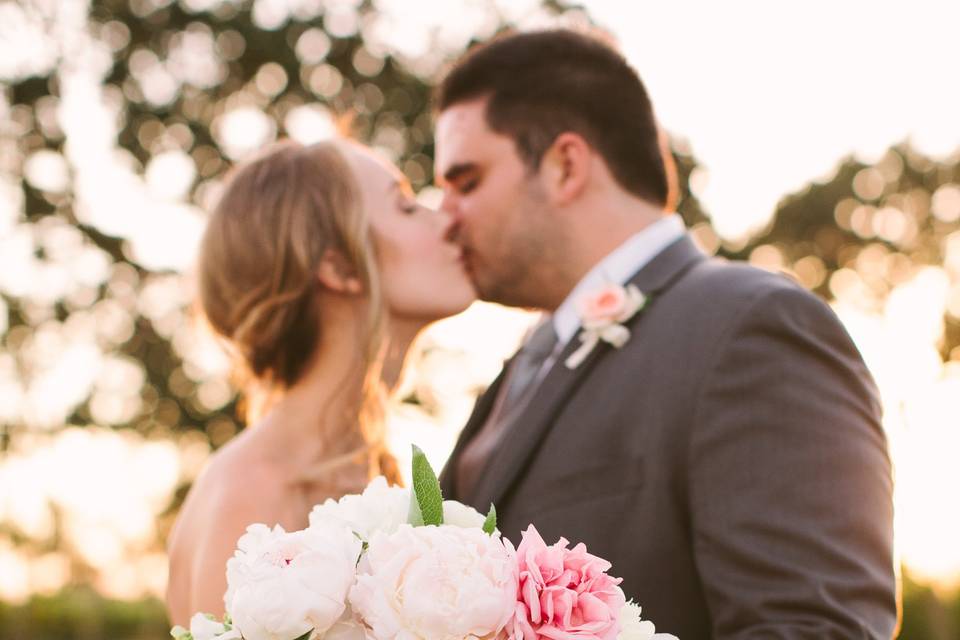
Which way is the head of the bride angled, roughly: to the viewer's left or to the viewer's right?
to the viewer's right

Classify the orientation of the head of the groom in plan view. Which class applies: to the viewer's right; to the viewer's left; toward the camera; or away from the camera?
to the viewer's left

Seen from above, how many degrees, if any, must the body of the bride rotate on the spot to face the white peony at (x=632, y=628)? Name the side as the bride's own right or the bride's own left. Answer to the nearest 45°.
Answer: approximately 90° to the bride's own right

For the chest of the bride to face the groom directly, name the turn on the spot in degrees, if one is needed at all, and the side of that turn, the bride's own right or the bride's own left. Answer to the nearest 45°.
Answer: approximately 45° to the bride's own right

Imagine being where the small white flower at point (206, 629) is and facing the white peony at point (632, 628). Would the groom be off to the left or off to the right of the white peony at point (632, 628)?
left

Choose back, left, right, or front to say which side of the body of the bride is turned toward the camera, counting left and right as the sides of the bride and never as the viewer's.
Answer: right
